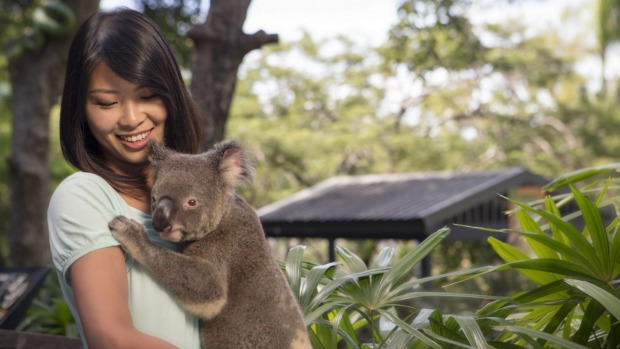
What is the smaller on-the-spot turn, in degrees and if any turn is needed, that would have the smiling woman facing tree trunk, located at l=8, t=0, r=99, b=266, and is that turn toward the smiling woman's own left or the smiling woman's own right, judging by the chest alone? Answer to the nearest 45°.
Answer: approximately 135° to the smiling woman's own left

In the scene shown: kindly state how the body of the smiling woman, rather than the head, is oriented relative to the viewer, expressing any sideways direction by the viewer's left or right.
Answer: facing the viewer and to the right of the viewer

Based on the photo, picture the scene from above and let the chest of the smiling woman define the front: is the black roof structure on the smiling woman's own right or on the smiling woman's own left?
on the smiling woman's own left

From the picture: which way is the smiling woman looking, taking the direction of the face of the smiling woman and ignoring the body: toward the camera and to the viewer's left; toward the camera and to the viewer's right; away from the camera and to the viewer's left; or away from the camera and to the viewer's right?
toward the camera and to the viewer's right

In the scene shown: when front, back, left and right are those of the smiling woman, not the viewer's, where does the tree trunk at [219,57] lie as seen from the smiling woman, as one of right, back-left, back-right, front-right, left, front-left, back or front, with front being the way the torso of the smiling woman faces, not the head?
back-left
